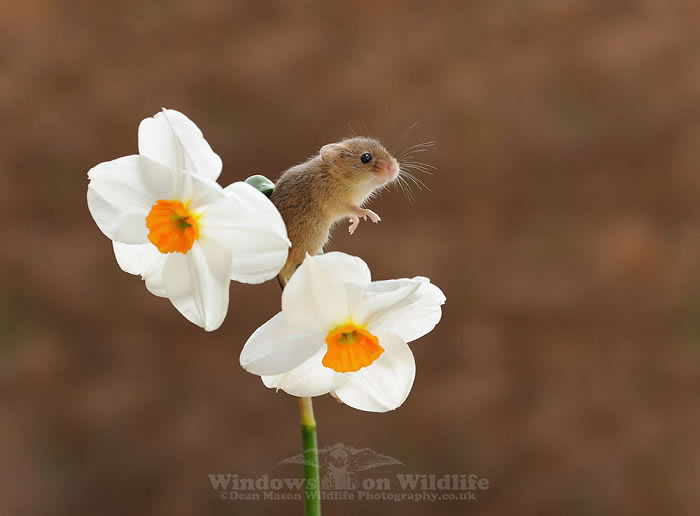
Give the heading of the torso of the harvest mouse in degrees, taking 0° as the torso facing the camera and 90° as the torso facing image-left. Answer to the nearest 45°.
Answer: approximately 270°
